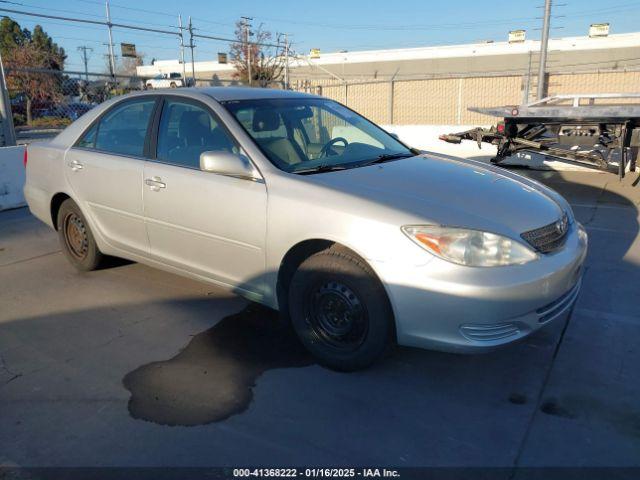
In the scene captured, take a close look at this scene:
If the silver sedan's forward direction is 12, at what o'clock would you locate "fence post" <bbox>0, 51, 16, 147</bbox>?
The fence post is roughly at 6 o'clock from the silver sedan.

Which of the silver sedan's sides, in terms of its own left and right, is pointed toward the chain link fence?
back

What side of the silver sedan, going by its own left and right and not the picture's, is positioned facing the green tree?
back

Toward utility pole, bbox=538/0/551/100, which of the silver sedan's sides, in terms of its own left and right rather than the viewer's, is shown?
left

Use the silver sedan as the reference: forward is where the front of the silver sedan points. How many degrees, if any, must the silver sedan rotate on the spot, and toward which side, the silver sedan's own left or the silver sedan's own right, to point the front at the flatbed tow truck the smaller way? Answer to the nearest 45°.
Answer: approximately 90° to the silver sedan's own left

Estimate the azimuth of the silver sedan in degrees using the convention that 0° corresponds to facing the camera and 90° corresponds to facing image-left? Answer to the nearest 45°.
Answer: approximately 315°
